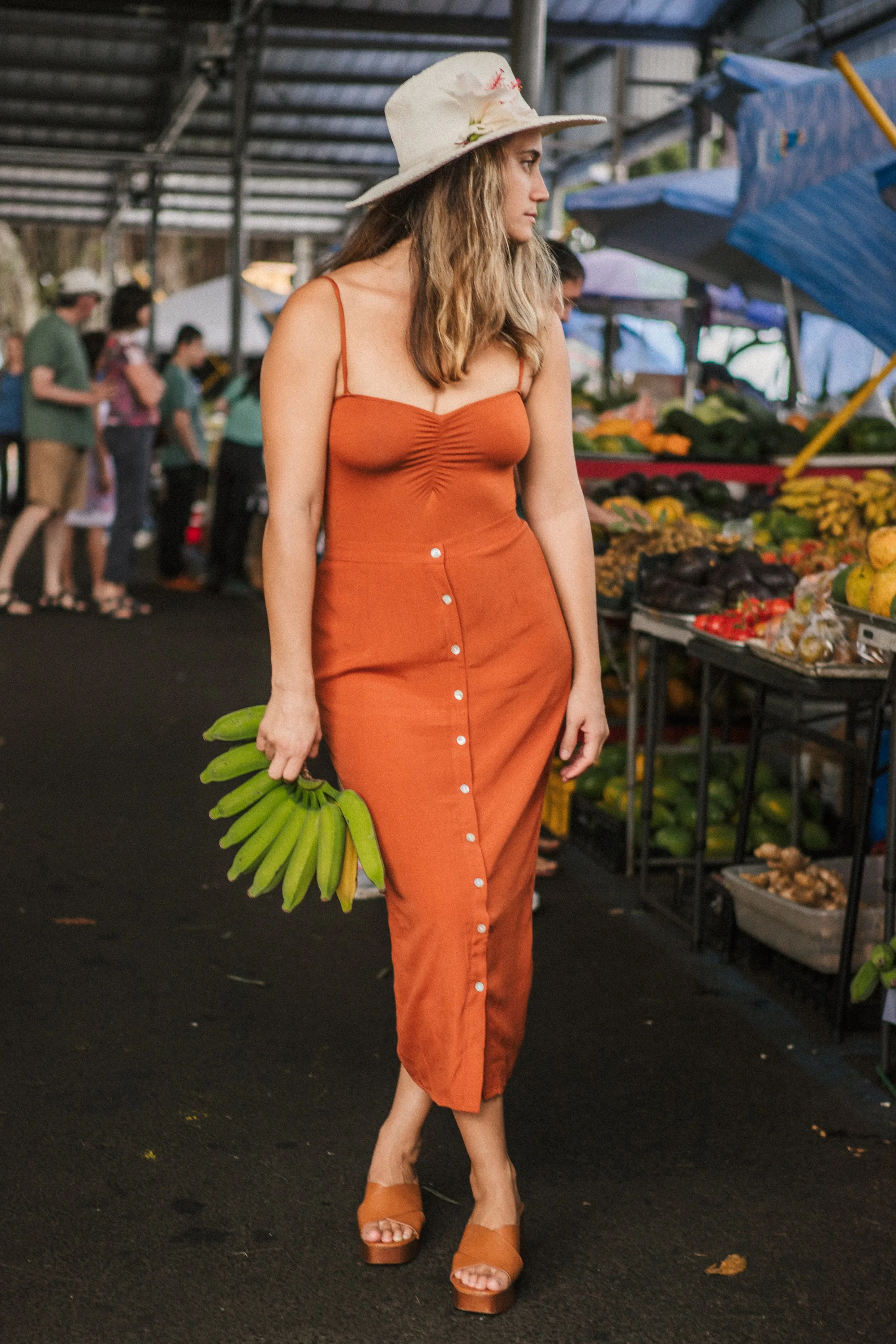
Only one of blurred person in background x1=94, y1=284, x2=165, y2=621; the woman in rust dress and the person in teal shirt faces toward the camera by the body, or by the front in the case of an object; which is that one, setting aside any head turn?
the woman in rust dress

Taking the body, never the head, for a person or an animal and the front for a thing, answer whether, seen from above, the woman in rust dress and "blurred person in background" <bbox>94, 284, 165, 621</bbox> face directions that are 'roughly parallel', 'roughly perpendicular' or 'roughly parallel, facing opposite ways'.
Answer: roughly perpendicular

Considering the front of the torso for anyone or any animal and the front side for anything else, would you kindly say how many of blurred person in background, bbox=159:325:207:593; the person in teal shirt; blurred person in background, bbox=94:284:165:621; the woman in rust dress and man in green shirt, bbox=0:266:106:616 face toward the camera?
1

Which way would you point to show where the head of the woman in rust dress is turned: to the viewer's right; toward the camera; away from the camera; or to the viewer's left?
to the viewer's right

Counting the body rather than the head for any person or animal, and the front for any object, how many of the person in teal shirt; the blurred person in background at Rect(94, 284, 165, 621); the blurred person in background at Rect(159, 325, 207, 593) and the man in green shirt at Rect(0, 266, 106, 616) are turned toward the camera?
0

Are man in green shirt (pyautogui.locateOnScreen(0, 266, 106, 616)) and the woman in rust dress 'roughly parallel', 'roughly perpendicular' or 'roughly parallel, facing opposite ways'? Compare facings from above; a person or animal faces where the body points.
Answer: roughly perpendicular

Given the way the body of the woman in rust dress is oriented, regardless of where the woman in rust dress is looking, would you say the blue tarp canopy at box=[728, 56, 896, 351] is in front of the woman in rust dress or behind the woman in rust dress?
behind

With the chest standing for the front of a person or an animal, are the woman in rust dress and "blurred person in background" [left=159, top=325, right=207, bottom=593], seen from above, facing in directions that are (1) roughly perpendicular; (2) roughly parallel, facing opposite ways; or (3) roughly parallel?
roughly perpendicular

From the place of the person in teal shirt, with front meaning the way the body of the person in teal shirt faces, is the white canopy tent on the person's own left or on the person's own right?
on the person's own right
